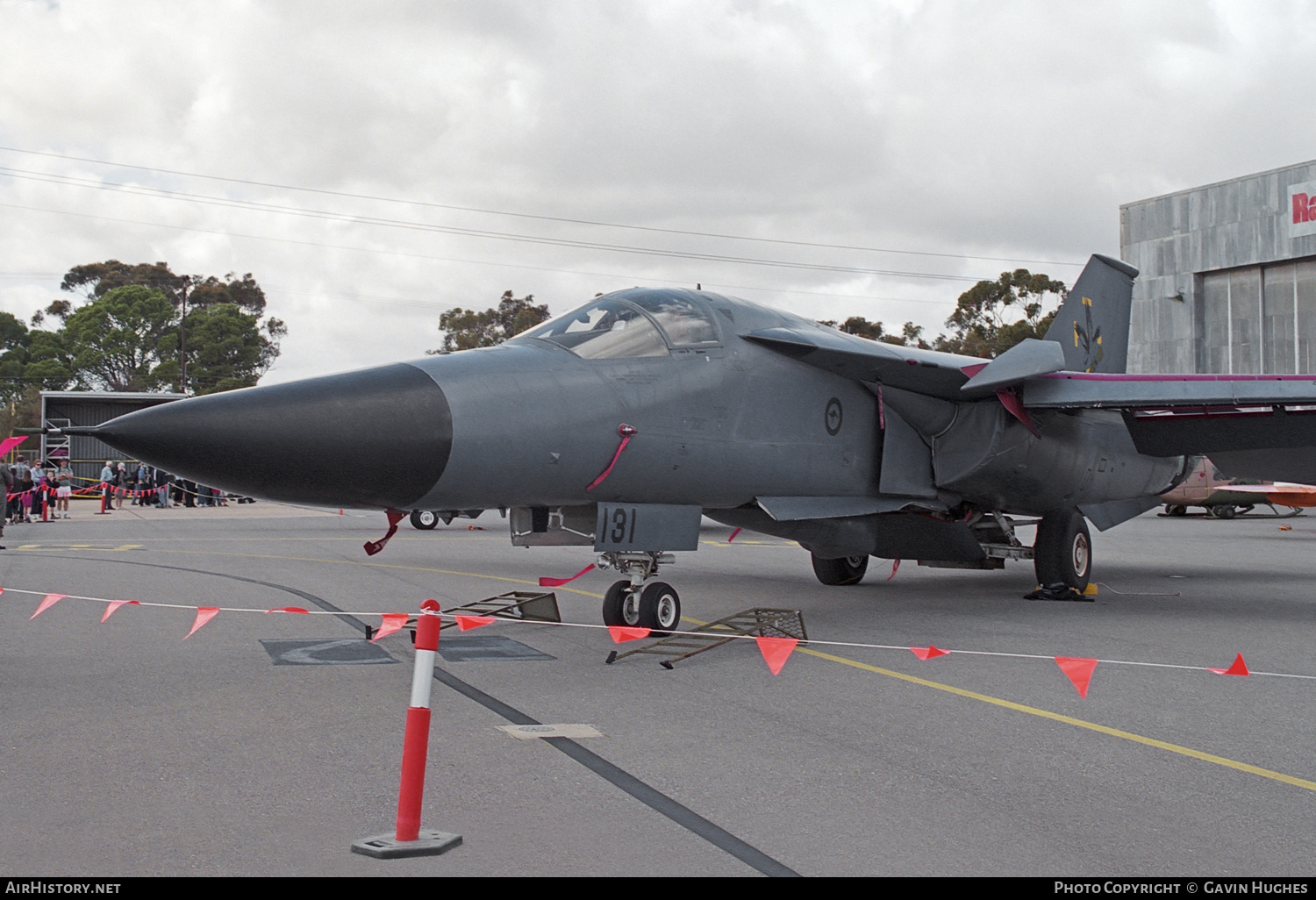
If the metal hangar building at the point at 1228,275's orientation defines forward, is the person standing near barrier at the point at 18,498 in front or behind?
in front

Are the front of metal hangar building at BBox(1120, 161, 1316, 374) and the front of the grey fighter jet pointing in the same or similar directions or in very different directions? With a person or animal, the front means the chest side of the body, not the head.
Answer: same or similar directions

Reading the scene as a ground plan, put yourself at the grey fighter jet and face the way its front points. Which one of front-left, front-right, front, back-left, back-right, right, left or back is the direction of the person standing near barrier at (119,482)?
right

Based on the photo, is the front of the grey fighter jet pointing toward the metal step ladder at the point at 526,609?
yes

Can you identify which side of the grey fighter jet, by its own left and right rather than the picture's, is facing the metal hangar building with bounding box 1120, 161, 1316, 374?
back

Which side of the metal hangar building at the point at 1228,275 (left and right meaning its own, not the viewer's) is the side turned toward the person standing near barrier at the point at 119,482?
front

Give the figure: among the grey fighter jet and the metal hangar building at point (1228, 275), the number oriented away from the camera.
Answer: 0

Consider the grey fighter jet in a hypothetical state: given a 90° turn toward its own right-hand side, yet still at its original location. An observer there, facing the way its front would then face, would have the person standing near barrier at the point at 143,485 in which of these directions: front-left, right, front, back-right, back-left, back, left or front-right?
front
